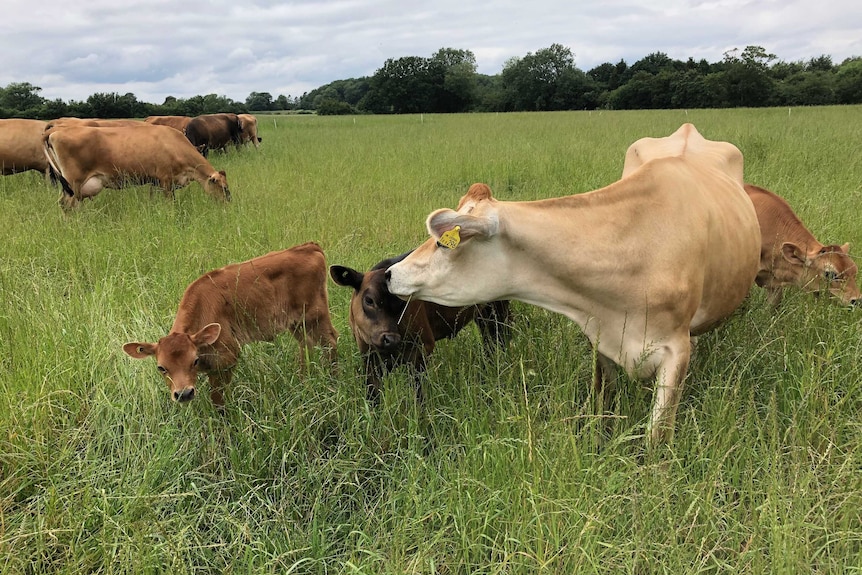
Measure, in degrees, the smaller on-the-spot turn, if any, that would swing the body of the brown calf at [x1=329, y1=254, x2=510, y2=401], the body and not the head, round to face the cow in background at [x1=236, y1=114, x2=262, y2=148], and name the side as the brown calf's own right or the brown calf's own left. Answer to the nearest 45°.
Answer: approximately 135° to the brown calf's own right

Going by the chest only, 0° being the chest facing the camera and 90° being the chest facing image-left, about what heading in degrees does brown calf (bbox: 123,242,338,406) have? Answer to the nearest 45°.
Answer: approximately 45°

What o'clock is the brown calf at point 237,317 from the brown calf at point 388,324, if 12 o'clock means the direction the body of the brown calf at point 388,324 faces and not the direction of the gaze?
the brown calf at point 237,317 is roughly at 2 o'clock from the brown calf at point 388,324.

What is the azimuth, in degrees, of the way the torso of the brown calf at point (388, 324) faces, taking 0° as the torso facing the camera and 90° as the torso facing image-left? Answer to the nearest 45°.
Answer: approximately 45°

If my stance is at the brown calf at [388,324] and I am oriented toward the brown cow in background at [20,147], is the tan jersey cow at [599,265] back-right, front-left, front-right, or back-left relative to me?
back-right

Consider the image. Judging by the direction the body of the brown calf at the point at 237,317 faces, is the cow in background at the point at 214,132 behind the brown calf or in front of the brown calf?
behind

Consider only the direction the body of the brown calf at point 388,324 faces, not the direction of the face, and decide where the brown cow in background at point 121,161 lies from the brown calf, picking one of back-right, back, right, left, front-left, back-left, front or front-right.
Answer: right

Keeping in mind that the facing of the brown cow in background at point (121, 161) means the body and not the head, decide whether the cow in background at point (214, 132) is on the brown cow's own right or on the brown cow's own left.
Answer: on the brown cow's own left

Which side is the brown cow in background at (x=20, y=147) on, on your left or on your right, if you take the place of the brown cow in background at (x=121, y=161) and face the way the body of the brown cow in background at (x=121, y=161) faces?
on your left

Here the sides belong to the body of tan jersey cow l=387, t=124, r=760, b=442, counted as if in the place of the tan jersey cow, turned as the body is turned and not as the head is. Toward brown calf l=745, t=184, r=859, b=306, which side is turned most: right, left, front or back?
back

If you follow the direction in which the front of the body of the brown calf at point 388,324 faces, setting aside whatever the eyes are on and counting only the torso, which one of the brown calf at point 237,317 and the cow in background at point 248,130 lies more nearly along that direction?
the brown calf

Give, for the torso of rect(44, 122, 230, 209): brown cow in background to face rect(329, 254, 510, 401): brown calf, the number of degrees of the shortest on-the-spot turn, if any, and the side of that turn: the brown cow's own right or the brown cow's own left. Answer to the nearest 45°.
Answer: approximately 90° to the brown cow's own right

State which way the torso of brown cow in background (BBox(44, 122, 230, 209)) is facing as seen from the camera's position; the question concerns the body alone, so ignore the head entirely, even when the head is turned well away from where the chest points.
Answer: to the viewer's right

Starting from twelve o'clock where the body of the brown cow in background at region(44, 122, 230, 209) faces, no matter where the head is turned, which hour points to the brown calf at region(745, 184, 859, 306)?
The brown calf is roughly at 2 o'clock from the brown cow in background.
